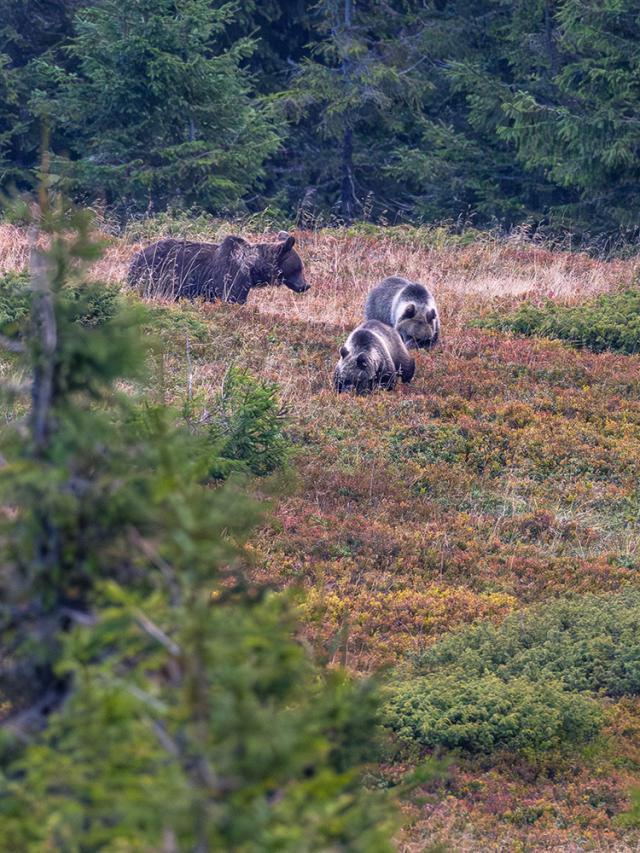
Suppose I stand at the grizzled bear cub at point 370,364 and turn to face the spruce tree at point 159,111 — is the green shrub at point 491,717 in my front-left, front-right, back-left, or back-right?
back-left

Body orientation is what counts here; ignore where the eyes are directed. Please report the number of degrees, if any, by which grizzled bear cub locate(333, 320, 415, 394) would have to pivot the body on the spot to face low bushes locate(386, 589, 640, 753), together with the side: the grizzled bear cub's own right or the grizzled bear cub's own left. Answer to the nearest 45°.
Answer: approximately 45° to the grizzled bear cub's own left

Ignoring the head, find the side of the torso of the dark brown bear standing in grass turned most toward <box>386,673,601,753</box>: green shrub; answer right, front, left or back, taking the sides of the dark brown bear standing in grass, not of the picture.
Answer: right

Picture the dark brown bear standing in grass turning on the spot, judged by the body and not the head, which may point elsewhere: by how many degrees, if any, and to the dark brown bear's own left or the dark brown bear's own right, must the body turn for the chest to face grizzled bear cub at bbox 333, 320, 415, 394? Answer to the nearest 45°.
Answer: approximately 45° to the dark brown bear's own right

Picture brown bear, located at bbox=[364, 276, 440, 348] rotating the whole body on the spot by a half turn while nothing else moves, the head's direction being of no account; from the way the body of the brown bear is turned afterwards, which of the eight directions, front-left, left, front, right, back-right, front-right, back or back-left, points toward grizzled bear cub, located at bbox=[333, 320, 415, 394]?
back-left

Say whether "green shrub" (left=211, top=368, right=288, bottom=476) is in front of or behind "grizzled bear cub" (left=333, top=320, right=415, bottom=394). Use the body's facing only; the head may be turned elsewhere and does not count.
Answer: in front

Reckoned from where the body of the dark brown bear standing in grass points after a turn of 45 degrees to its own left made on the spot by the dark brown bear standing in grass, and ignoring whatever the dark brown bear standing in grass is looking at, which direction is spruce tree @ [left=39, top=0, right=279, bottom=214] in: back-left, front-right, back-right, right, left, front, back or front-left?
front-left

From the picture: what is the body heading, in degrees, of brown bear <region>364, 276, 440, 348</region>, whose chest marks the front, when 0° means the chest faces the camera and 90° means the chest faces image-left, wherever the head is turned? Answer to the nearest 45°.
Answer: approximately 315°

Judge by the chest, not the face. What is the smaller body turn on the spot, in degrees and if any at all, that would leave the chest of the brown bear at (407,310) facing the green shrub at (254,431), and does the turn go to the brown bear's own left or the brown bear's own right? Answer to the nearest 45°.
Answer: approximately 45° to the brown bear's own right

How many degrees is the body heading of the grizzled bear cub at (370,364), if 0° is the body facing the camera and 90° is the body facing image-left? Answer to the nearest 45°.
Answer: approximately 45°

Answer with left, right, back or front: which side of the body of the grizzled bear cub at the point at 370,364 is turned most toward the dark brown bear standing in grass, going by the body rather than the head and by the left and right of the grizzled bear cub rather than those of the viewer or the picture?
right

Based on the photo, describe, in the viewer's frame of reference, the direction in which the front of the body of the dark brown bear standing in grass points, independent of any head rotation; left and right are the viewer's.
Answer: facing to the right of the viewer

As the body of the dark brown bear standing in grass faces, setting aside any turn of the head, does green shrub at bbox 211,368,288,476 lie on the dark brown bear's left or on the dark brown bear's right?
on the dark brown bear's right

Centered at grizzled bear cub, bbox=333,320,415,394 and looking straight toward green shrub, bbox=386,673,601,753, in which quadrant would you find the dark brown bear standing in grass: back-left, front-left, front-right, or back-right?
back-right

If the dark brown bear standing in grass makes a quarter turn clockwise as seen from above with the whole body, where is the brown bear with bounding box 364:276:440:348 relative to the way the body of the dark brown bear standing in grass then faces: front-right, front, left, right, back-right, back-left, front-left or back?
front-left

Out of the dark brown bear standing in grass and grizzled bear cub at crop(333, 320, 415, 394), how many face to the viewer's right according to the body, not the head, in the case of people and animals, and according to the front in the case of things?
1
